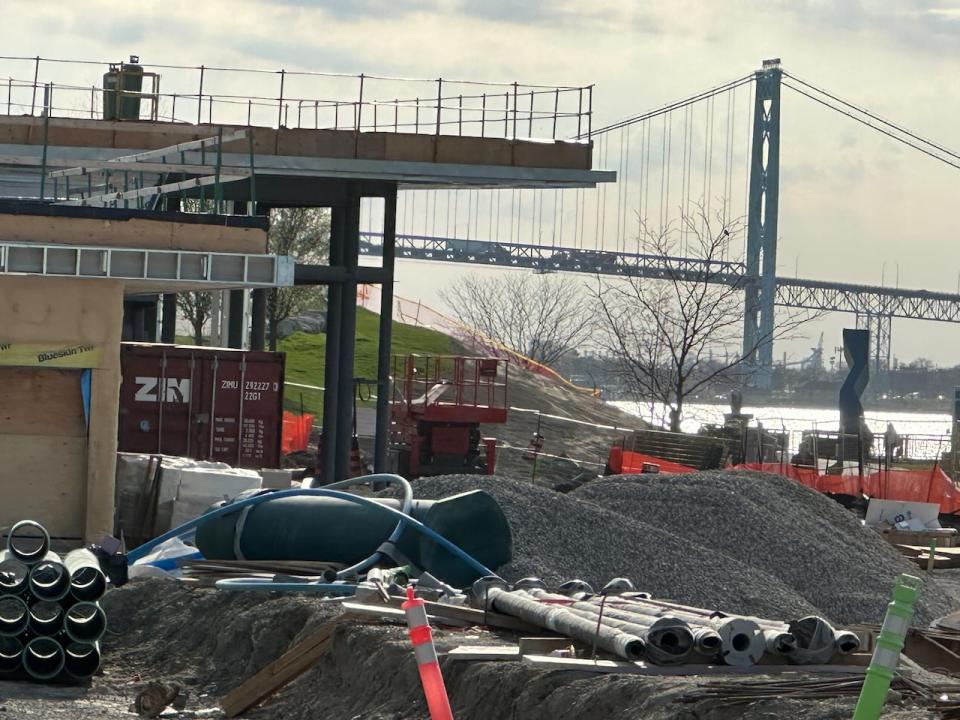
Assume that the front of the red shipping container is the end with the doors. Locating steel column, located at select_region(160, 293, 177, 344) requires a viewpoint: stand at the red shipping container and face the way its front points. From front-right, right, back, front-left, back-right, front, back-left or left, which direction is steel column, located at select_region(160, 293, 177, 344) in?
back

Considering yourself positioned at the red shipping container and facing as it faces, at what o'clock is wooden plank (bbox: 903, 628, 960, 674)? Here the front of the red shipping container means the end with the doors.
The wooden plank is roughly at 11 o'clock from the red shipping container.

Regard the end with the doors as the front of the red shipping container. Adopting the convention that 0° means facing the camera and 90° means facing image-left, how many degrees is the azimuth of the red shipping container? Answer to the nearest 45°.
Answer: approximately 0°

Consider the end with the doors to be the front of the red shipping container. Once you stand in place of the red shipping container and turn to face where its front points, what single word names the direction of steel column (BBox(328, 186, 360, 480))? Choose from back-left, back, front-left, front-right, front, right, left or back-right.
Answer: back-left

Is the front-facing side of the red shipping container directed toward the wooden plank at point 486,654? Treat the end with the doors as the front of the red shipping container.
yes
